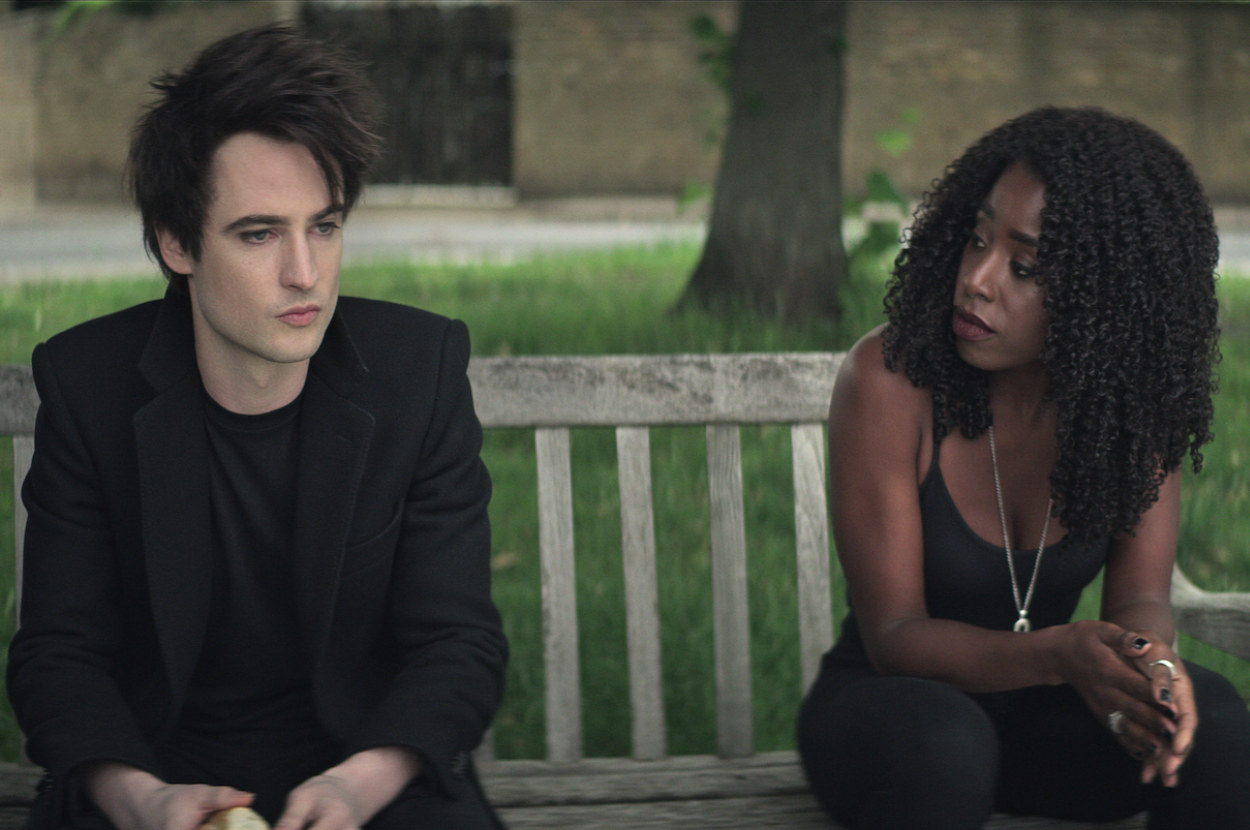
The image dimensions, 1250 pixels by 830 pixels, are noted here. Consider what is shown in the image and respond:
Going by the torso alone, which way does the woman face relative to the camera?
toward the camera

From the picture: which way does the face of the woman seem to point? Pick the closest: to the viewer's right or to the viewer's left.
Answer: to the viewer's left

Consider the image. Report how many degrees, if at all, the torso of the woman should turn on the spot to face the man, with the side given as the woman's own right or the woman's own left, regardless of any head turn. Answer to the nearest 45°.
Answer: approximately 45° to the woman's own right

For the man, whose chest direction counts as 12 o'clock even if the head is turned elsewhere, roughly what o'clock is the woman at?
The woman is roughly at 9 o'clock from the man.

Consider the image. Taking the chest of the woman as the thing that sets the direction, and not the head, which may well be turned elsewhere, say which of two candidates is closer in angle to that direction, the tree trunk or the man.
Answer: the man

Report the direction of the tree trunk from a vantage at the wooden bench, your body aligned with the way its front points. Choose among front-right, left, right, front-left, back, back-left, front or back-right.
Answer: back

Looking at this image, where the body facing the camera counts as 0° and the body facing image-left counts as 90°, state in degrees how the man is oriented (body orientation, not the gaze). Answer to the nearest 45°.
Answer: approximately 0°

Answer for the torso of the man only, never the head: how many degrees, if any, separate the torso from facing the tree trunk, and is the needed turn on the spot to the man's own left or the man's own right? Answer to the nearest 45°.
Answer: approximately 135° to the man's own left

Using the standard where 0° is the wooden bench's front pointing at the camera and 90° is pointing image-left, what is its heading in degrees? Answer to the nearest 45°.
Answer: approximately 0°
